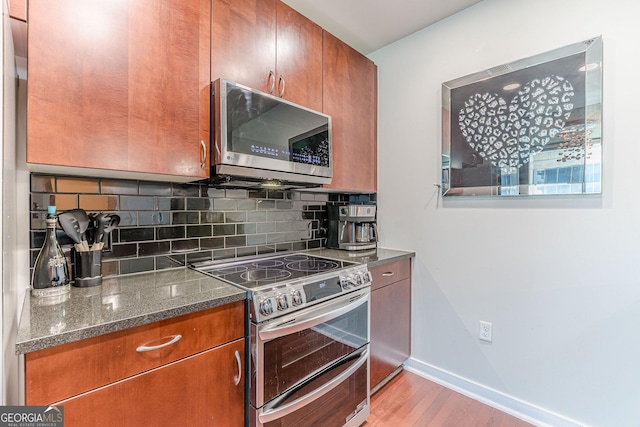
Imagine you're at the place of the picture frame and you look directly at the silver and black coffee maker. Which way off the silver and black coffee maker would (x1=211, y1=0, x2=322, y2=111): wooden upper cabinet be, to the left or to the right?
left

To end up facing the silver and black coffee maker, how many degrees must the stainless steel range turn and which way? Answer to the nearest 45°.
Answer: approximately 90° to its left

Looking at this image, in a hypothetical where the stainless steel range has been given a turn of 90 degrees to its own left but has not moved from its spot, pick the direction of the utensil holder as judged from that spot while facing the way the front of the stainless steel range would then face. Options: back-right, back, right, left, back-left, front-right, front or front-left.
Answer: back-left

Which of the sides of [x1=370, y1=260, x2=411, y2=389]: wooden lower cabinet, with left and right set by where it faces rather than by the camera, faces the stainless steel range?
right
